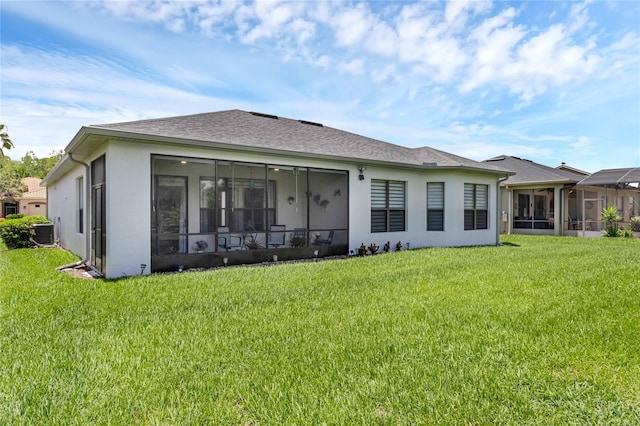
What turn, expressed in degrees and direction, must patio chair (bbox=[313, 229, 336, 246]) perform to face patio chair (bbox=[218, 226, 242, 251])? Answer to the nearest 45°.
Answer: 0° — it already faces it

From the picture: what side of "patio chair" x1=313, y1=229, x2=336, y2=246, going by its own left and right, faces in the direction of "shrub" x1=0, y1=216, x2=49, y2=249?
front

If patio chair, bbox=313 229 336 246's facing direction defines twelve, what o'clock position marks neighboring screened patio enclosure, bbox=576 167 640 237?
The neighboring screened patio enclosure is roughly at 5 o'clock from the patio chair.

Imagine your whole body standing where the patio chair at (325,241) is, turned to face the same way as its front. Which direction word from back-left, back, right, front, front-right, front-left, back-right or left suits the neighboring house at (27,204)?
front-right

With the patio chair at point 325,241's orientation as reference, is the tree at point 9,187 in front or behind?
in front

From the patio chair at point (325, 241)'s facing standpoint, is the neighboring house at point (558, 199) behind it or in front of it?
behind

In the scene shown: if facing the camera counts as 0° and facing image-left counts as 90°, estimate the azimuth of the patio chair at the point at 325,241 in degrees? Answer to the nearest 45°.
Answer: approximately 90°
